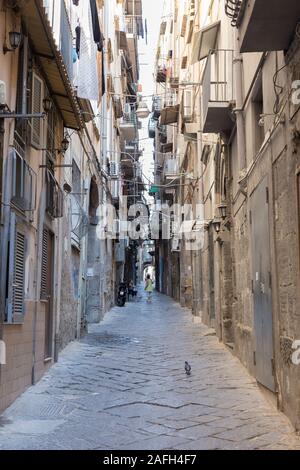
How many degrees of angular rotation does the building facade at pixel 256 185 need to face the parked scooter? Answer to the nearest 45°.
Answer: approximately 90° to its right

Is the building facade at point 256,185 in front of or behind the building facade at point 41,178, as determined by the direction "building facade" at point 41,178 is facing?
in front

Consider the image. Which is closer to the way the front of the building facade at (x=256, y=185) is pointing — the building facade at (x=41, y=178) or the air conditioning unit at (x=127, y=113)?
the building facade

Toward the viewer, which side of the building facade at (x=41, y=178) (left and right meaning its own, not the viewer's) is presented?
right

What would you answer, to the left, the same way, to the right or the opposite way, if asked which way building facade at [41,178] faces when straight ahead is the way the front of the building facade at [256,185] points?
the opposite way

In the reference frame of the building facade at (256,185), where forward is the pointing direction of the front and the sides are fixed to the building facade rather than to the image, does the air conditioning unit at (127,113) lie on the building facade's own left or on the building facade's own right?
on the building facade's own right

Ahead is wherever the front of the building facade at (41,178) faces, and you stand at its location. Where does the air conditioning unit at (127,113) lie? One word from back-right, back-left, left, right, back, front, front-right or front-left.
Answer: left

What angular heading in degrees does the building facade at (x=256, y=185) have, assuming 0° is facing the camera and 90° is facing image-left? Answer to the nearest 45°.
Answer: approximately 90°
